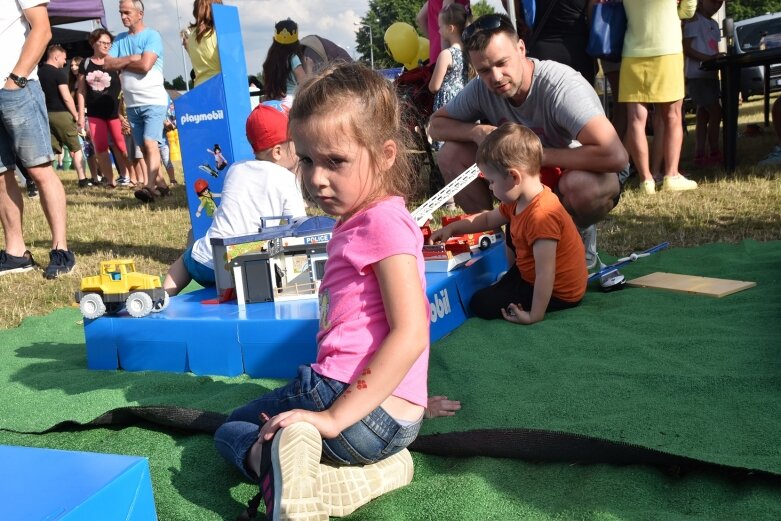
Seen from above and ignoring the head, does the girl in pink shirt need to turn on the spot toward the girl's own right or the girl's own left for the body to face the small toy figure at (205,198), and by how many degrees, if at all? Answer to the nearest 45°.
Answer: approximately 90° to the girl's own right

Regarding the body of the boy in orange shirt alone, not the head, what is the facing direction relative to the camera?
to the viewer's left

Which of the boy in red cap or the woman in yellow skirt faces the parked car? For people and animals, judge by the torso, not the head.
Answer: the boy in red cap

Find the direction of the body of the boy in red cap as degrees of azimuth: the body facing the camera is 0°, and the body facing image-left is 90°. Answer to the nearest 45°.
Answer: approximately 225°

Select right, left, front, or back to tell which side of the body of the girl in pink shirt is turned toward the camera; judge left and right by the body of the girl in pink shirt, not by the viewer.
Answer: left

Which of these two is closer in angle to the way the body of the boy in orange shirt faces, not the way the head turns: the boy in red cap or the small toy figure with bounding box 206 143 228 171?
the boy in red cap

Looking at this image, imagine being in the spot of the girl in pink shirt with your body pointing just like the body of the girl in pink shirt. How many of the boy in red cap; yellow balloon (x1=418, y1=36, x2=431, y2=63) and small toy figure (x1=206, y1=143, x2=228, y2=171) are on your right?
3

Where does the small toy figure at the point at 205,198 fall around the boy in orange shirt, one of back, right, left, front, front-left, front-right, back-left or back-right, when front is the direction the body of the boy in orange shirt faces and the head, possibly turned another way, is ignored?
front-right

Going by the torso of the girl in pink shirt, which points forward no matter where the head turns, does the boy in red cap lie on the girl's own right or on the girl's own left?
on the girl's own right

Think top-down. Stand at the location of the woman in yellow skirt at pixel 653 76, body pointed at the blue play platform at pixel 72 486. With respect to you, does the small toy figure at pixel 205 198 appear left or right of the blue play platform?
right

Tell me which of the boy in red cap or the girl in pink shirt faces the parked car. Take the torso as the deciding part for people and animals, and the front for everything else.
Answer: the boy in red cap

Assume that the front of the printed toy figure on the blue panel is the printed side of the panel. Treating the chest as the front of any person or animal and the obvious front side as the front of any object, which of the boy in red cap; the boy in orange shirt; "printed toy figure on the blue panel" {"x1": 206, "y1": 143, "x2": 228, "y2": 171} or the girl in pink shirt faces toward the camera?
the printed toy figure on the blue panel
